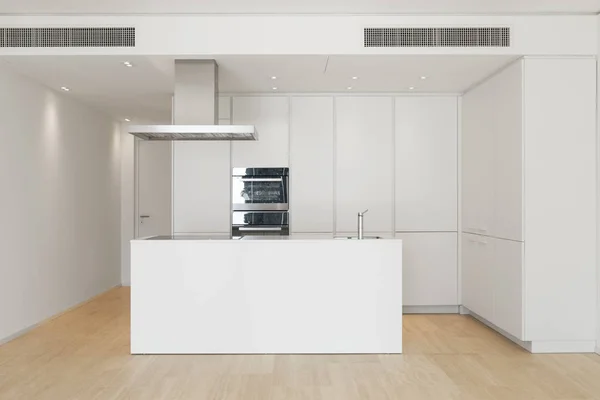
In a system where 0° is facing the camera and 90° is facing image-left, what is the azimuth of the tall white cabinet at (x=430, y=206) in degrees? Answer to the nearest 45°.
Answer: approximately 0°

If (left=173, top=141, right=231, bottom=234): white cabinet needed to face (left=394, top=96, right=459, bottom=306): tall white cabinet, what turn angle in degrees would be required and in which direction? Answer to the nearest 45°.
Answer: approximately 90° to its left

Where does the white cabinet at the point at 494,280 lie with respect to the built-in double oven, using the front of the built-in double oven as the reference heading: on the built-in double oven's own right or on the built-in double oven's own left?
on the built-in double oven's own left

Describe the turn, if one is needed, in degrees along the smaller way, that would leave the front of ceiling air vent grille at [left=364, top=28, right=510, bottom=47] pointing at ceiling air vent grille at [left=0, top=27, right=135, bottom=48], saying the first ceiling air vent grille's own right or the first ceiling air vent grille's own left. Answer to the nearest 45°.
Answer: approximately 90° to the first ceiling air vent grille's own right

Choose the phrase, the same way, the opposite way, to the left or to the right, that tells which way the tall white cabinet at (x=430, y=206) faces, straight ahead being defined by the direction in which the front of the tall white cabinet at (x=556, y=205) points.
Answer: to the left

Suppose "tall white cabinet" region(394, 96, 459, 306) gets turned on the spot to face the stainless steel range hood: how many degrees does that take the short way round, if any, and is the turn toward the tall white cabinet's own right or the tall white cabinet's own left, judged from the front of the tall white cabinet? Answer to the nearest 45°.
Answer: approximately 45° to the tall white cabinet's own right

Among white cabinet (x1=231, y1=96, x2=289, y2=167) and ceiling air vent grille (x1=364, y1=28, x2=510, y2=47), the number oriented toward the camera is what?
2

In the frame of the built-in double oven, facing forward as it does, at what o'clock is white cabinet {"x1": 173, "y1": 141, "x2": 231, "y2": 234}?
The white cabinet is roughly at 3 o'clock from the built-in double oven.

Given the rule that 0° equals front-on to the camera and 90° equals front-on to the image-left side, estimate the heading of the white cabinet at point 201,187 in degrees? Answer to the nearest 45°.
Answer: approximately 0°

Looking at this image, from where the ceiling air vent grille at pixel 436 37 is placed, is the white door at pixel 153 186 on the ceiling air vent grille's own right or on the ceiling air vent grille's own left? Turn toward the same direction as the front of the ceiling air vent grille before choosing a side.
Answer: on the ceiling air vent grille's own right
